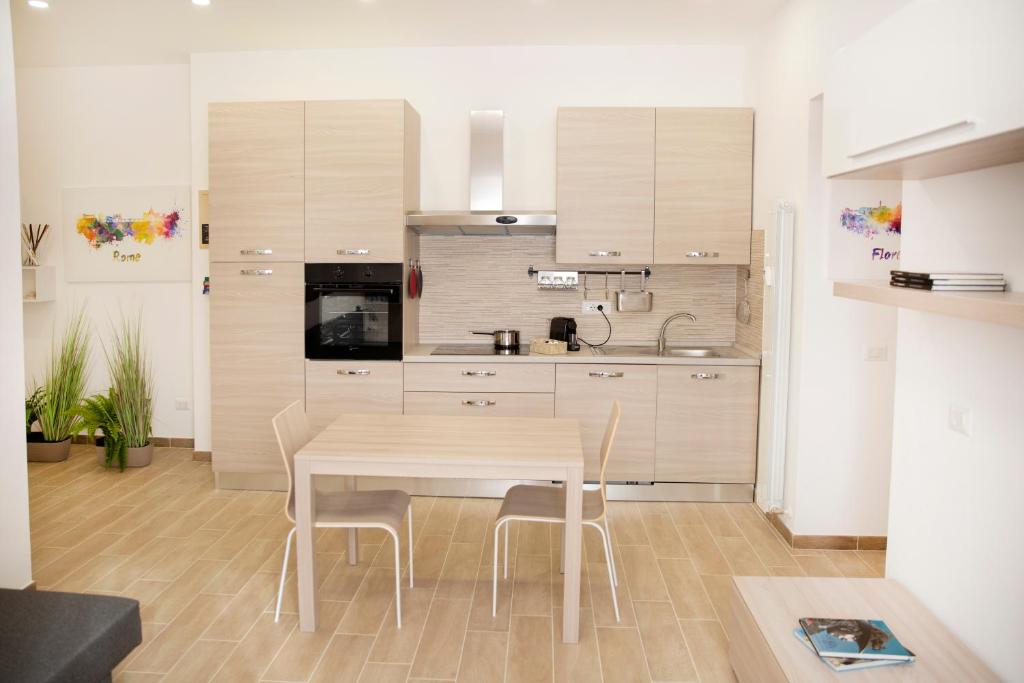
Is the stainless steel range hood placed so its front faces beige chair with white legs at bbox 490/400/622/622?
yes

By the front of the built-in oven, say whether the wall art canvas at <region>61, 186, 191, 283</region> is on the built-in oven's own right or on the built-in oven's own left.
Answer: on the built-in oven's own right

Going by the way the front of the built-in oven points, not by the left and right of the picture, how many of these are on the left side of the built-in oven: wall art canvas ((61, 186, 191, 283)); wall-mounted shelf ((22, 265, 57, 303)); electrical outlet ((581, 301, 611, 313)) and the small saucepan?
2

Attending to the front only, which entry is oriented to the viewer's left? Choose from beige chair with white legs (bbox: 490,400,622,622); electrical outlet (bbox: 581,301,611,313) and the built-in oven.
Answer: the beige chair with white legs

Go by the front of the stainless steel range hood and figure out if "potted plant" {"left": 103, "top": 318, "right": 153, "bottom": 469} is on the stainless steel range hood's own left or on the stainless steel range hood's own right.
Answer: on the stainless steel range hood's own right

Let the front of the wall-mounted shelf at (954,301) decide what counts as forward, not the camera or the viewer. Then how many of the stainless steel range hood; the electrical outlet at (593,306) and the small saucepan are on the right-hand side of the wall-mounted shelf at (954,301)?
3

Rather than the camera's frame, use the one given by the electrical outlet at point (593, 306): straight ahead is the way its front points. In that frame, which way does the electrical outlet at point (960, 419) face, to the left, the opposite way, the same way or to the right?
to the right

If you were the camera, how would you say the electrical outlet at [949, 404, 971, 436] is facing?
facing the viewer and to the left of the viewer

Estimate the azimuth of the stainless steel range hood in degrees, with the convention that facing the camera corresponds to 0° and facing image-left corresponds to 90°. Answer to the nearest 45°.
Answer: approximately 0°

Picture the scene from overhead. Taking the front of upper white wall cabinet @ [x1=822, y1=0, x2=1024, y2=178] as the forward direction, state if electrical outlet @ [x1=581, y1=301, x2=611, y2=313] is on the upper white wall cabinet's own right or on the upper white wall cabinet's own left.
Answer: on the upper white wall cabinet's own right

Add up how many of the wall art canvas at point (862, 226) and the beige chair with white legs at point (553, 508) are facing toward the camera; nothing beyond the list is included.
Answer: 1

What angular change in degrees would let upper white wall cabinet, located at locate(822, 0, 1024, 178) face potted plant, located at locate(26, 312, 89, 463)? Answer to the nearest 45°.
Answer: approximately 45° to its right

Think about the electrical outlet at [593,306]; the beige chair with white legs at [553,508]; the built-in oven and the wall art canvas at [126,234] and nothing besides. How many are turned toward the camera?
3

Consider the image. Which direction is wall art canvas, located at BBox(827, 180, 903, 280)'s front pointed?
toward the camera

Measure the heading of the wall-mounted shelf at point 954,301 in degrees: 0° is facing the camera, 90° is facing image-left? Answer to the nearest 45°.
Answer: approximately 45°

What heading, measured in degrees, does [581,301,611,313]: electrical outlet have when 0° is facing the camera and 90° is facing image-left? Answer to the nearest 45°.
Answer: approximately 0°
